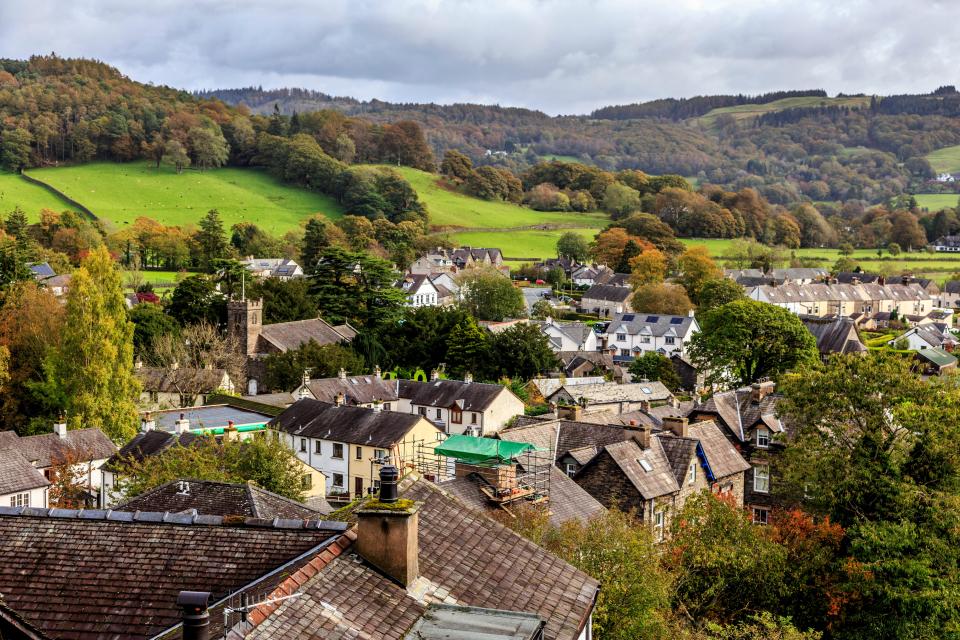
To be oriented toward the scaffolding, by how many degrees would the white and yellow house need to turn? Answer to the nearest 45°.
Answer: approximately 45° to its left

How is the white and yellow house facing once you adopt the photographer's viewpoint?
facing the viewer and to the left of the viewer

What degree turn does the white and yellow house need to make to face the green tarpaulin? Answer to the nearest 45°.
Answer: approximately 45° to its left

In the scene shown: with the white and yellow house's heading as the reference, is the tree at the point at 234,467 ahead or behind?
ahead
